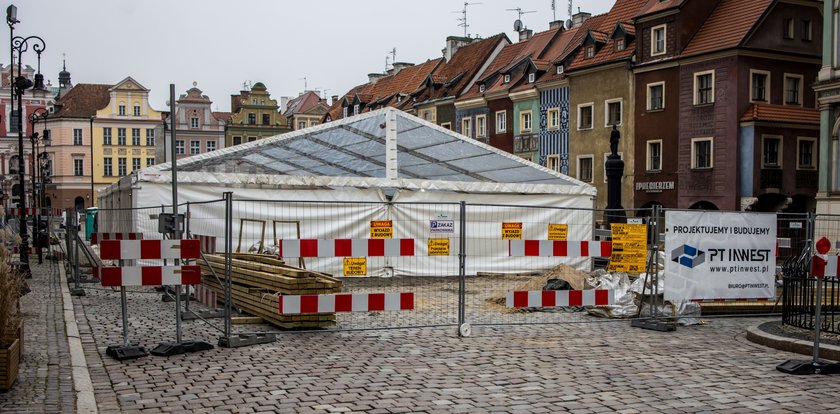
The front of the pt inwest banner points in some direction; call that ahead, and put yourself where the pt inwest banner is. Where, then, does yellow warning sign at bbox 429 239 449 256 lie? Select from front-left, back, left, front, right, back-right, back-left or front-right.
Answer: front-right

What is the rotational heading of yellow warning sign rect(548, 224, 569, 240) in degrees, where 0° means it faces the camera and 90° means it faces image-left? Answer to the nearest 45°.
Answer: approximately 0°

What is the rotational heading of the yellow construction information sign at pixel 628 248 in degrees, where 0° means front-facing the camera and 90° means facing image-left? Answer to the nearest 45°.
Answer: approximately 0°

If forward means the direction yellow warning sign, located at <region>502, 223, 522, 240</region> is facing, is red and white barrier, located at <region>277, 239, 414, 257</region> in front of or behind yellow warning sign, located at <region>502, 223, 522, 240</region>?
in front

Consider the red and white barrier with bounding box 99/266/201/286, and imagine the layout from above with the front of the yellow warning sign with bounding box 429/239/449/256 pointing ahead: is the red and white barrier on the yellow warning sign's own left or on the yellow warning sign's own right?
on the yellow warning sign's own right

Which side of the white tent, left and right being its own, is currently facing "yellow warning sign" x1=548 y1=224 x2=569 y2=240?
front

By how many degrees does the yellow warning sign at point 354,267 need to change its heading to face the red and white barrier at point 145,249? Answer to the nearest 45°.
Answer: approximately 45° to its right
